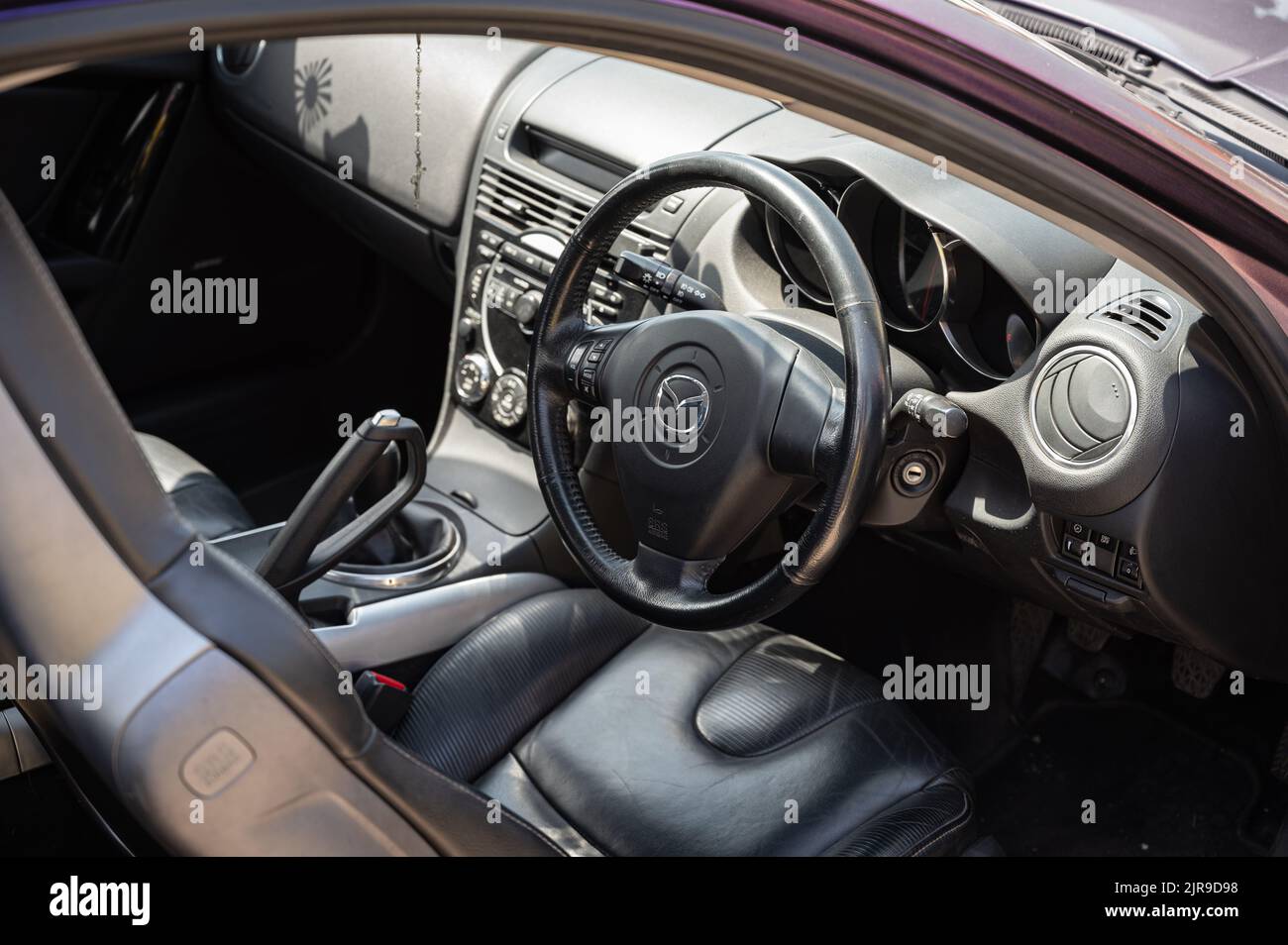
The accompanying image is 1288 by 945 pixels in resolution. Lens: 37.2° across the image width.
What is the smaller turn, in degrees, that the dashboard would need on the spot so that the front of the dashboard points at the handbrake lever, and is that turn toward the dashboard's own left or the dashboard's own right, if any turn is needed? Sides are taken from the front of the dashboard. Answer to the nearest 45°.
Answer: approximately 45° to the dashboard's own right

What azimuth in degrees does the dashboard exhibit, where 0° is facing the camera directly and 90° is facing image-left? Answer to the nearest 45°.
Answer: approximately 45°
